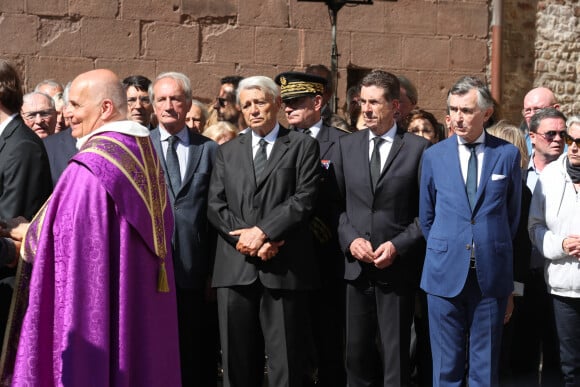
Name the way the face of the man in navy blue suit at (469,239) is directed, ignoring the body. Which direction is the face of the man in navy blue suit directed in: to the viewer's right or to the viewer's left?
to the viewer's left

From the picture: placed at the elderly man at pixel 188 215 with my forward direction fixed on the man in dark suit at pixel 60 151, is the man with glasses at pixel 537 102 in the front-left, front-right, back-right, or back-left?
back-right

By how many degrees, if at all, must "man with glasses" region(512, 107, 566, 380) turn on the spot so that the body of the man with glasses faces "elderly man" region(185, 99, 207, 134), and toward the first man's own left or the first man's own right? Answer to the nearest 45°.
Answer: approximately 135° to the first man's own right

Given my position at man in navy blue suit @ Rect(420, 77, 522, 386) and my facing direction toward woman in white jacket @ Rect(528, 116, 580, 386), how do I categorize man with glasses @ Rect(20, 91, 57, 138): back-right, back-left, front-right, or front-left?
back-left

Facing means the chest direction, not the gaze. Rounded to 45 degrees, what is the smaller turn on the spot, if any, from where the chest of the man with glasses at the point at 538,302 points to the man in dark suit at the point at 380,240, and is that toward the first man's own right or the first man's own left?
approximately 90° to the first man's own right

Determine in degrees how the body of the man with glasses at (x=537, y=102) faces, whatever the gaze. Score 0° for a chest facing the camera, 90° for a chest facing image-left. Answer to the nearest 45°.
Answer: approximately 45°

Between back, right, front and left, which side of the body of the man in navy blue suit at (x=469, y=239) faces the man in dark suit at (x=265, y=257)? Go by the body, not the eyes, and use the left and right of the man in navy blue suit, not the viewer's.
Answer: right

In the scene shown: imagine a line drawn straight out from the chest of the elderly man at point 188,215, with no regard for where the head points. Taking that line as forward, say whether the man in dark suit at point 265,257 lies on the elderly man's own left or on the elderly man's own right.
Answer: on the elderly man's own left

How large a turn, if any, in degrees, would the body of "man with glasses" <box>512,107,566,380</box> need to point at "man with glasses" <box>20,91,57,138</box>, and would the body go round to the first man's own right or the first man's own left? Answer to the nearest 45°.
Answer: approximately 135° to the first man's own right
